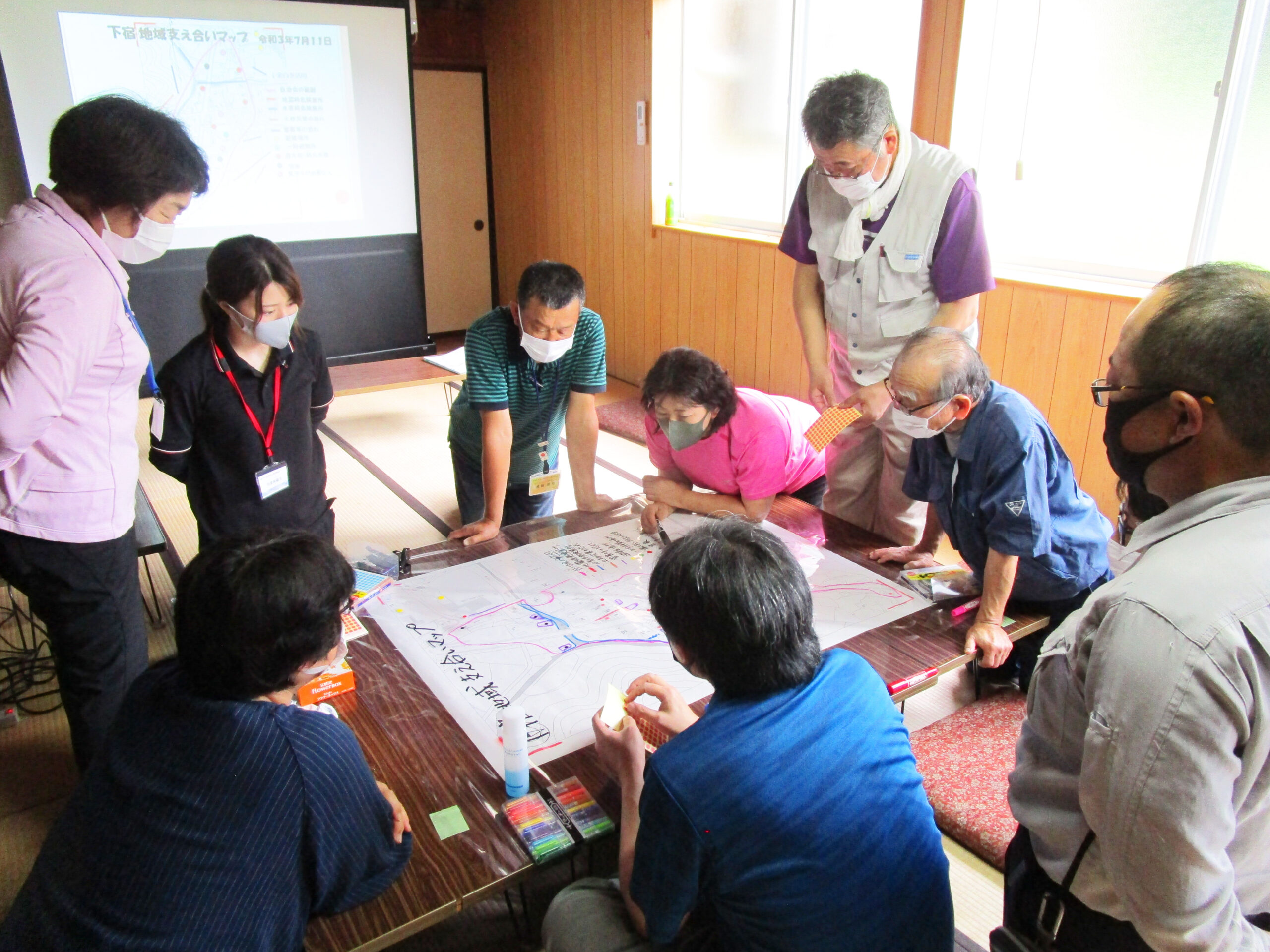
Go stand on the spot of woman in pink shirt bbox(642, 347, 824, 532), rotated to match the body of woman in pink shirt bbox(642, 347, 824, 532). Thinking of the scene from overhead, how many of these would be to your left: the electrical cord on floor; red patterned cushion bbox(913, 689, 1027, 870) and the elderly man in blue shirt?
2

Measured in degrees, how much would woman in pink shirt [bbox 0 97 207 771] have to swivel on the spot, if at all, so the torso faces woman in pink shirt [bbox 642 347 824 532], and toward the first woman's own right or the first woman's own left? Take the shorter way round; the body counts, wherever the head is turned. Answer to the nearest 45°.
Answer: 0° — they already face them

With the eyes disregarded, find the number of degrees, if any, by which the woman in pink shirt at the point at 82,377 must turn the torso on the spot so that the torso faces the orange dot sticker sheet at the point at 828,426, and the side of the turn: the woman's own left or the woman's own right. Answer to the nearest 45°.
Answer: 0° — they already face it

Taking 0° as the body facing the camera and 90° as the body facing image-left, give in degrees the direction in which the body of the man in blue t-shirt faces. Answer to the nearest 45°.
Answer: approximately 135°

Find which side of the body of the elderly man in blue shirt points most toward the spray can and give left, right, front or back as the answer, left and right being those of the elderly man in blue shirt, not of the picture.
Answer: front

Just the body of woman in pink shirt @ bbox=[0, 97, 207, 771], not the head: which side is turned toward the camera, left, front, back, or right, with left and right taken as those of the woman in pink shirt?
right

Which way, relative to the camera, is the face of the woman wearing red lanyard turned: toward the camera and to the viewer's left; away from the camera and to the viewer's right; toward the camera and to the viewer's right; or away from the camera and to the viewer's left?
toward the camera and to the viewer's right

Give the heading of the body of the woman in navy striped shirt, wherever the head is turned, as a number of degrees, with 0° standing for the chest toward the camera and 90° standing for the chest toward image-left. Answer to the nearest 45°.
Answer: approximately 225°
